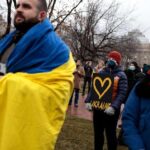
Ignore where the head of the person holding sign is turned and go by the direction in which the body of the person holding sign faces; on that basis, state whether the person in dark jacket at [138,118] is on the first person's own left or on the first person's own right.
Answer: on the first person's own left

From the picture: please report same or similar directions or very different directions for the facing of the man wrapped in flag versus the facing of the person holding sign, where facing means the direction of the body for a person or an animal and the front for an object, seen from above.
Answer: same or similar directions

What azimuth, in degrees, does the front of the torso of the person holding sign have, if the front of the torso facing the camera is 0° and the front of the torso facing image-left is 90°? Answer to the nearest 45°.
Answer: approximately 45°
